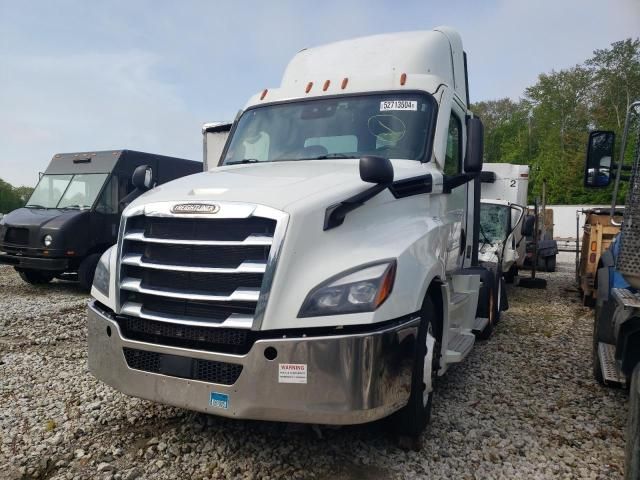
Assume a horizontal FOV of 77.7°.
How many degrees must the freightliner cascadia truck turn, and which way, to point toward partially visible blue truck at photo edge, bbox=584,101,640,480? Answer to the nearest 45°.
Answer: approximately 135° to its left

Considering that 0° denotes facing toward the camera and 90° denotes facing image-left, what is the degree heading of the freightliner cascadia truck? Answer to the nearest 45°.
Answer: approximately 45°

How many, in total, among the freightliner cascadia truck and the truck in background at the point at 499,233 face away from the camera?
0

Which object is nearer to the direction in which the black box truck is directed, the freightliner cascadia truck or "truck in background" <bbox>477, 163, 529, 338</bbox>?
the freightliner cascadia truck

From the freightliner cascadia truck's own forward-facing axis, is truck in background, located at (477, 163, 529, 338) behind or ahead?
behind

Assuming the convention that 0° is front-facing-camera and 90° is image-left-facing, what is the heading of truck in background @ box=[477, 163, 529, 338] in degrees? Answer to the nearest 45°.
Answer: approximately 45°

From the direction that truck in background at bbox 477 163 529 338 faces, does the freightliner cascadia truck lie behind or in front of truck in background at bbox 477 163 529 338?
in front

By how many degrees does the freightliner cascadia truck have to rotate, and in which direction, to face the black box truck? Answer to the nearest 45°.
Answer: approximately 90° to its right
